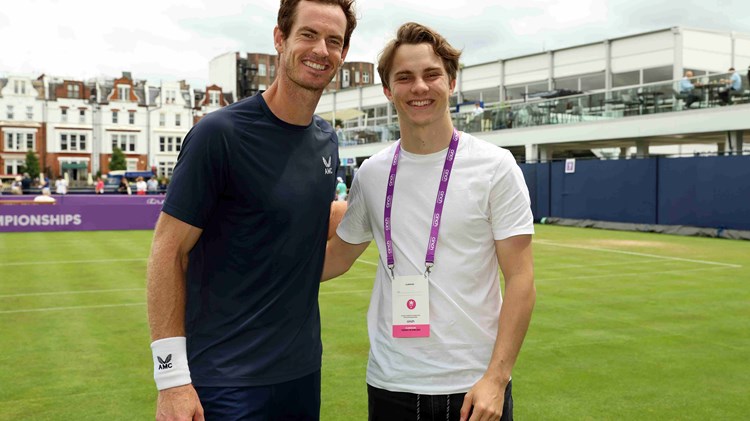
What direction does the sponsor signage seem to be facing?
toward the camera

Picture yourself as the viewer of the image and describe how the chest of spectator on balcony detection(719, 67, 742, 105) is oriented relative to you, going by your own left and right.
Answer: facing to the left of the viewer

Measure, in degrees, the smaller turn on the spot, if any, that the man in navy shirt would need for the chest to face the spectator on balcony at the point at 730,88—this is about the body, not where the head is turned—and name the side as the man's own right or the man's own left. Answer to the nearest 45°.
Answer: approximately 90° to the man's own left

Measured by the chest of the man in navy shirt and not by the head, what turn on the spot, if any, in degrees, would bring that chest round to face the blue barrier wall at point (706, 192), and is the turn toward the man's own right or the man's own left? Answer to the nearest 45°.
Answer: approximately 90° to the man's own left

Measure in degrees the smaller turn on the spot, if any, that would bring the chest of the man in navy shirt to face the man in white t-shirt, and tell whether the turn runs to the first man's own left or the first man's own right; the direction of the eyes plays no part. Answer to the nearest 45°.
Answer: approximately 45° to the first man's own left

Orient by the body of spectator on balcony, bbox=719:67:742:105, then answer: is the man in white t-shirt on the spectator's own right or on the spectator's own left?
on the spectator's own left

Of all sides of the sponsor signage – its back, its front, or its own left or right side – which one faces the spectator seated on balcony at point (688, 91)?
left

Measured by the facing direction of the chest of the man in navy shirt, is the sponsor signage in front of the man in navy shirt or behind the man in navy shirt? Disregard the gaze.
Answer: behind

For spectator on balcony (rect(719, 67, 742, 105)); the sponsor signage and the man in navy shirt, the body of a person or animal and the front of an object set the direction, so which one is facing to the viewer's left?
the spectator on balcony

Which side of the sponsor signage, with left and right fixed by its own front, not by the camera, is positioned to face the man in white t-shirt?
front

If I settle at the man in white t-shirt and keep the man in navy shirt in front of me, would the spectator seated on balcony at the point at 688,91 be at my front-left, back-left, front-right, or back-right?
back-right

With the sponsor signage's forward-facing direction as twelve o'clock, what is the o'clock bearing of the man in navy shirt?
The man in navy shirt is roughly at 12 o'clock from the sponsor signage.
